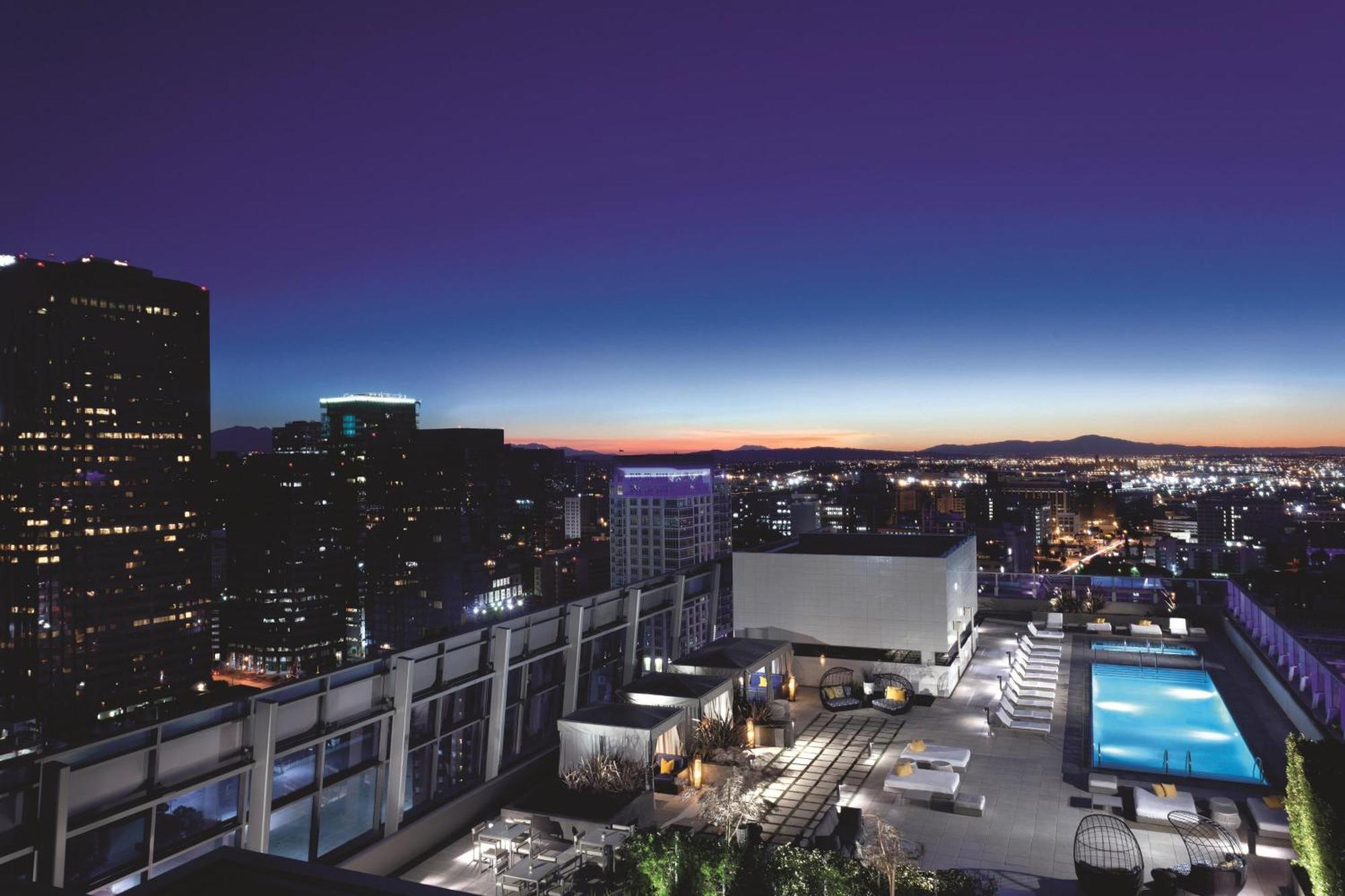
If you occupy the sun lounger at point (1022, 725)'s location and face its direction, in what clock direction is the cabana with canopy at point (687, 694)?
The cabana with canopy is roughly at 5 o'clock from the sun lounger.

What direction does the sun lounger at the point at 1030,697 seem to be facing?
to the viewer's right

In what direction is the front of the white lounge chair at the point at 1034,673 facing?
to the viewer's right

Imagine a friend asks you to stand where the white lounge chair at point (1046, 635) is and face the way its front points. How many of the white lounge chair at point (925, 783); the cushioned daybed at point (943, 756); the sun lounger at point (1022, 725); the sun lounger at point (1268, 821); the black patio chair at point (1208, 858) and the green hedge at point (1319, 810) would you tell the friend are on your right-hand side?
6

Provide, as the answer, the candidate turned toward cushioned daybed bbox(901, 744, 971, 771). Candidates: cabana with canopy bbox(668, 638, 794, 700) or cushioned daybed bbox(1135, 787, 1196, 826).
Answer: the cabana with canopy

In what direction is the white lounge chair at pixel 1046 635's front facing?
to the viewer's right

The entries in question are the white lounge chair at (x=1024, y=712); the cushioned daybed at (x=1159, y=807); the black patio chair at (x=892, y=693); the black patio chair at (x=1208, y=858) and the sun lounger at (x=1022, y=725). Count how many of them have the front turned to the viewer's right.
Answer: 2

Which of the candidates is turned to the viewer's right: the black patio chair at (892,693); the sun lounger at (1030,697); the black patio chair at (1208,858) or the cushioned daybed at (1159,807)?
the sun lounger

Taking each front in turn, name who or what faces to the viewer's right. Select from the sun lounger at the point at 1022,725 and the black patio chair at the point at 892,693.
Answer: the sun lounger

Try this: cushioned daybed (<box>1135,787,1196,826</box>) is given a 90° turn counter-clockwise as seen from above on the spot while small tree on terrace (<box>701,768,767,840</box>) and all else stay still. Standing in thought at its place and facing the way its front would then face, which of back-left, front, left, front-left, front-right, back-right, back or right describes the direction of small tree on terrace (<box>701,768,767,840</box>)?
back-right

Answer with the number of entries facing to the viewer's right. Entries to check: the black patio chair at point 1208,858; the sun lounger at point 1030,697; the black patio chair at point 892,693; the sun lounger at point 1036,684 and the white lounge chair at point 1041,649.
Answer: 3

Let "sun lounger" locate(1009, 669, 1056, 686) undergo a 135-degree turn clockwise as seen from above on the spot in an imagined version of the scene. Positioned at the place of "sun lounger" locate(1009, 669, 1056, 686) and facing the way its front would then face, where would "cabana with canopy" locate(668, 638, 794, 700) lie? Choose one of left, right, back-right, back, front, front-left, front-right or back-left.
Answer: front

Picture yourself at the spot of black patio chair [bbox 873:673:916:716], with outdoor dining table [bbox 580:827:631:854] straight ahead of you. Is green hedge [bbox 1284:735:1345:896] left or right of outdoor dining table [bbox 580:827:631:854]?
left

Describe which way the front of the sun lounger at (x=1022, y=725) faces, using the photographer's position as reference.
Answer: facing to the right of the viewer

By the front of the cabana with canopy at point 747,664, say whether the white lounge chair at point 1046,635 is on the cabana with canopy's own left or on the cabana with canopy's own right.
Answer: on the cabana with canopy's own left

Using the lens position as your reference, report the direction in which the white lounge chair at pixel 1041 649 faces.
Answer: facing to the right of the viewer

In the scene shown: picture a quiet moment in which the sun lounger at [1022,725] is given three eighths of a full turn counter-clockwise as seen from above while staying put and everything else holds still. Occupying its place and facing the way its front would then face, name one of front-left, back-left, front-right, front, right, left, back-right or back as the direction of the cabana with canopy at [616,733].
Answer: left

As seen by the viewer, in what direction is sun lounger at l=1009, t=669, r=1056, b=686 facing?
to the viewer's right
